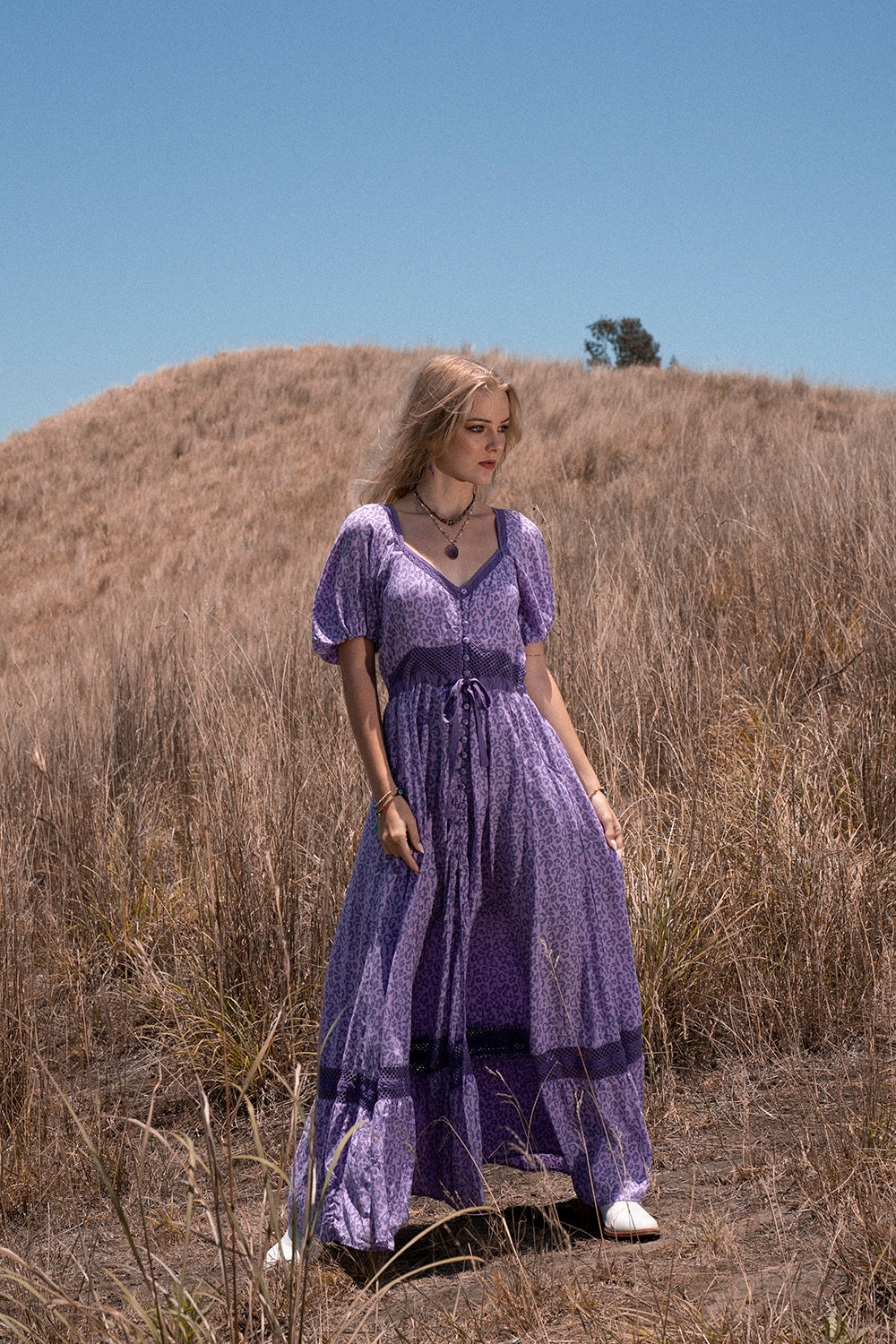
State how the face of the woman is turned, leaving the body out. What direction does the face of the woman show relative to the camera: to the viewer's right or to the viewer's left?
to the viewer's right

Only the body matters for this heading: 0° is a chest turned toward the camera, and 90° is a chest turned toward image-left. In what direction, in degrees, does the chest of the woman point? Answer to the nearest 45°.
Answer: approximately 0°
